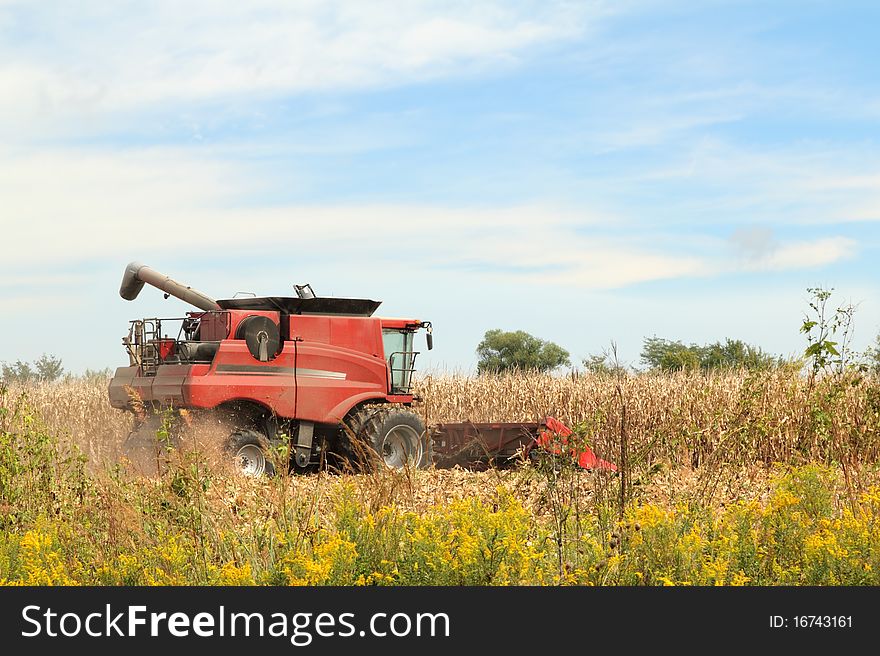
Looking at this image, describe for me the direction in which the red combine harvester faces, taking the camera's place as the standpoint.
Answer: facing away from the viewer and to the right of the viewer
